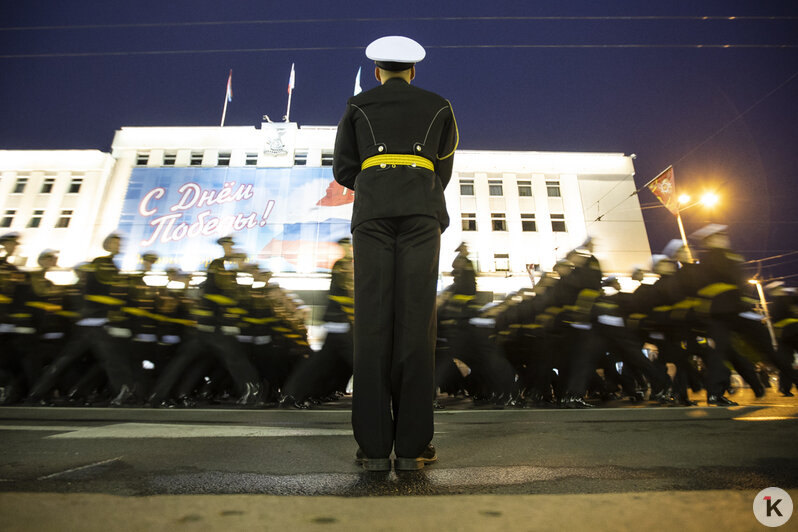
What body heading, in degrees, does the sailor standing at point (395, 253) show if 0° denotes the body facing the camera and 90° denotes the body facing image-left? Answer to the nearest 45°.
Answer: approximately 180°

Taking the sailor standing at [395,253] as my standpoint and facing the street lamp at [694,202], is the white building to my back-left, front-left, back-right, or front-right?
front-left

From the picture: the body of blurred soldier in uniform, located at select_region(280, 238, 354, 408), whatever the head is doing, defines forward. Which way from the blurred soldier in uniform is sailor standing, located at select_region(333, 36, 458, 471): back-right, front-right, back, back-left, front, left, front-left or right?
right

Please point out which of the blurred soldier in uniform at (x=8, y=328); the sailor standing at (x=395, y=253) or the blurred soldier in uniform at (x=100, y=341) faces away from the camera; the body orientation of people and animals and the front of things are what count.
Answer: the sailor standing

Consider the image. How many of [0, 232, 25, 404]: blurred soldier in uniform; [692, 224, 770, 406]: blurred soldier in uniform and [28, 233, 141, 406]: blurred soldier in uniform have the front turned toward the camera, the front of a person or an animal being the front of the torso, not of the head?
0

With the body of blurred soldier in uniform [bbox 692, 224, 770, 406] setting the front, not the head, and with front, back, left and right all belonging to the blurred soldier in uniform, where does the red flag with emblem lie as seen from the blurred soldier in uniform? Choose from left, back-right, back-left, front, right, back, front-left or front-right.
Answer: left

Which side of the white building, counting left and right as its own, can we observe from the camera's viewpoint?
front

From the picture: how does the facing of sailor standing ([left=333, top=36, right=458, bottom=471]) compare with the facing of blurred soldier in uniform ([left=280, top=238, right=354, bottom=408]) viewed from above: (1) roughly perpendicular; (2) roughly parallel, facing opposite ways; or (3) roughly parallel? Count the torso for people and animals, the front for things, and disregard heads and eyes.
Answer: roughly perpendicular

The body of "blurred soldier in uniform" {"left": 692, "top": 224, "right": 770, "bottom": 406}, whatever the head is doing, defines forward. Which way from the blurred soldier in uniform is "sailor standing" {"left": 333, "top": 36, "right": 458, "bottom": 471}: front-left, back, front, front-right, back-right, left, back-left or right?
right

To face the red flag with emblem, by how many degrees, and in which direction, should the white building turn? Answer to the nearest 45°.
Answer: approximately 45° to its left
